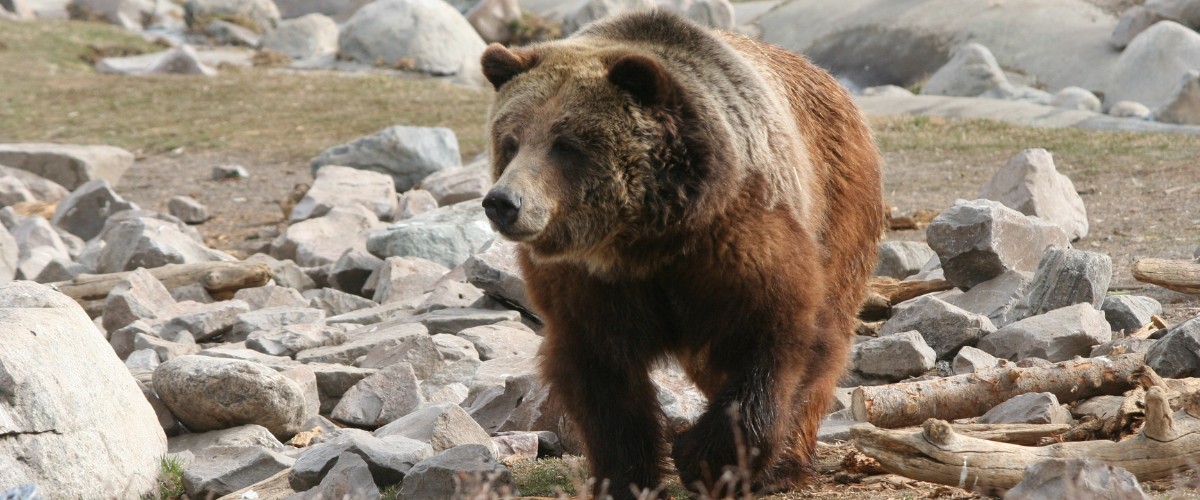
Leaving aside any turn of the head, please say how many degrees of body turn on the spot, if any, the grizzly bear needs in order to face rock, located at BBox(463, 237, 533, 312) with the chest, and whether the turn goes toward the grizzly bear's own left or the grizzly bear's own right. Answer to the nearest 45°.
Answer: approximately 135° to the grizzly bear's own right

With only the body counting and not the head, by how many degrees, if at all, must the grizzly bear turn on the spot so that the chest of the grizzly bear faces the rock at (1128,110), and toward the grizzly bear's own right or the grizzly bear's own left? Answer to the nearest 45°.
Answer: approximately 180°

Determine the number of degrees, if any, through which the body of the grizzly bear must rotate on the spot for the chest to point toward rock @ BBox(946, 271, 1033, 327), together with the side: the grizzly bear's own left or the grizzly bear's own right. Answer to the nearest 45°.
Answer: approximately 180°

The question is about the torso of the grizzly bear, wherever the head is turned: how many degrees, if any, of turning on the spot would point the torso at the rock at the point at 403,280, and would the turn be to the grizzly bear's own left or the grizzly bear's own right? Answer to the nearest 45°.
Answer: approximately 90° to the grizzly bear's own right

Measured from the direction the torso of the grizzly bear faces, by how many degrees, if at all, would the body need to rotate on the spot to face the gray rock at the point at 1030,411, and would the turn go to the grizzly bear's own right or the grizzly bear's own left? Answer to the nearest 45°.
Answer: approximately 135° to the grizzly bear's own left

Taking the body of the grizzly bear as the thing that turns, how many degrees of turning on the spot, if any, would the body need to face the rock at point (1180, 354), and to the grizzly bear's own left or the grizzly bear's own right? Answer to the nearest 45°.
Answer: approximately 180°

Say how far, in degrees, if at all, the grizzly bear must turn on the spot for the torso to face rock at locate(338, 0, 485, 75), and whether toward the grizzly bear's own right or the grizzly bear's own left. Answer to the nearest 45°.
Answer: approximately 135° to the grizzly bear's own right

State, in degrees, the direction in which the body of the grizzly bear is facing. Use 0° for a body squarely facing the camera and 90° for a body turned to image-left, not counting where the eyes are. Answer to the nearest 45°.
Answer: approximately 45°

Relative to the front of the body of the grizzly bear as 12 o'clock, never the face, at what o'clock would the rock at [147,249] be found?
The rock is roughly at 3 o'clock from the grizzly bear.

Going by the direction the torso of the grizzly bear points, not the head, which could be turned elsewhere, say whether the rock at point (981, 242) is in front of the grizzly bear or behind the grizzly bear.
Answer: behind

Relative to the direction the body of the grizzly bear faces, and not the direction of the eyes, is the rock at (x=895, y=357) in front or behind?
behind
